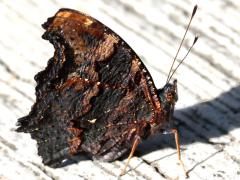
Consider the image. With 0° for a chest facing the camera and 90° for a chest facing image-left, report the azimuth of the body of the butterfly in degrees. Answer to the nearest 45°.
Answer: approximately 270°
